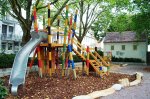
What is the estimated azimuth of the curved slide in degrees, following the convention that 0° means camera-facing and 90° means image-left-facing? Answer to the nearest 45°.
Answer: approximately 45°

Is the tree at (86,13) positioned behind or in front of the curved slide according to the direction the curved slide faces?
behind

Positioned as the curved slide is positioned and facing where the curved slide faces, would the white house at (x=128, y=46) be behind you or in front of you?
behind

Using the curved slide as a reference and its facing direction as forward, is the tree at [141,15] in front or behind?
behind
